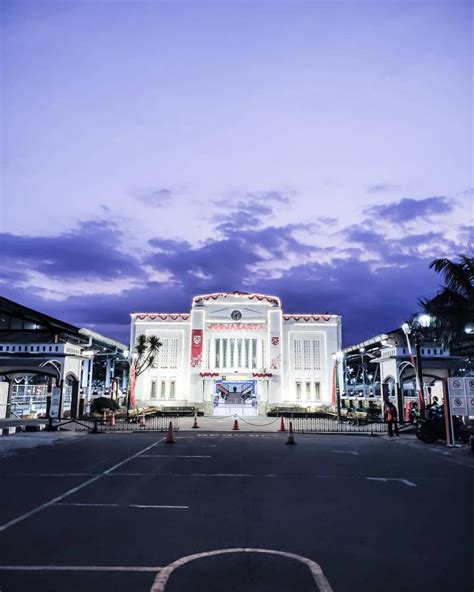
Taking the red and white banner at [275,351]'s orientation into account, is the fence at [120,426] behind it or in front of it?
in front

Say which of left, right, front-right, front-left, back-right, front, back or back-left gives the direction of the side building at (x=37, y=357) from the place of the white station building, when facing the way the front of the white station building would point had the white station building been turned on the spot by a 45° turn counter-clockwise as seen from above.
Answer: right

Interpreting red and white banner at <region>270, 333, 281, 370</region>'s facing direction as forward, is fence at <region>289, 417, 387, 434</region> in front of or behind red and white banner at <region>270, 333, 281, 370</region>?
in front

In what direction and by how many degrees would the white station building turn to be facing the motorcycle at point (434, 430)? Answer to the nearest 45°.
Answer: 0° — it already faces it

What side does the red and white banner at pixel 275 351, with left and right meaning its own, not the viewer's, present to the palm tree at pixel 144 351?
right

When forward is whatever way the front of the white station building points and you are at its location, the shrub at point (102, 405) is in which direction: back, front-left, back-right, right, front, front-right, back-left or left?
front-right

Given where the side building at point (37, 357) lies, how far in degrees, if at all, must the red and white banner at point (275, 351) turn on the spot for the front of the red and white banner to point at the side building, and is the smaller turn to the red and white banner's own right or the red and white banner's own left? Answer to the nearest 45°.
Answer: approximately 45° to the red and white banner's own right

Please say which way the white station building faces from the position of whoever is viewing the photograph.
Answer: facing the viewer

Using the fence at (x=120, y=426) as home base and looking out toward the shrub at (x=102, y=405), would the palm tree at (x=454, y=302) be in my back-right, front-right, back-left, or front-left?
back-right
